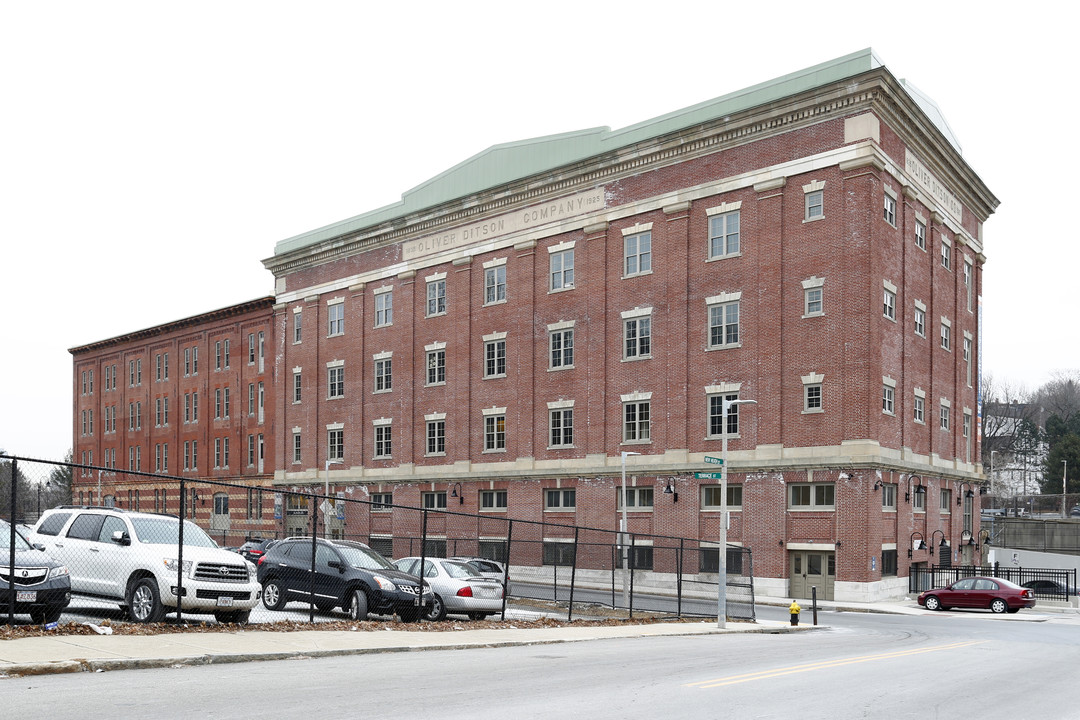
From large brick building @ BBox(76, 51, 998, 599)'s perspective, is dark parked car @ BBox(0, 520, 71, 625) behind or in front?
in front

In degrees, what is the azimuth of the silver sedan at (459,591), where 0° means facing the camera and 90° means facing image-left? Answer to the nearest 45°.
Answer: approximately 135°

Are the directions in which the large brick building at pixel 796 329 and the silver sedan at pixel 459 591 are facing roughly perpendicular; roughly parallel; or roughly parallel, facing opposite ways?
roughly perpendicular

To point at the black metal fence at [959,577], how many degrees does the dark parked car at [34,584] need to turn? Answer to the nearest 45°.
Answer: approximately 90° to its left

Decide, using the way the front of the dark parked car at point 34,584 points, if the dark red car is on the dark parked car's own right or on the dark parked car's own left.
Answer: on the dark parked car's own left

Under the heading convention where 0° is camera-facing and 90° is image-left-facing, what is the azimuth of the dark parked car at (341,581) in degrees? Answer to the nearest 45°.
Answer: approximately 315°

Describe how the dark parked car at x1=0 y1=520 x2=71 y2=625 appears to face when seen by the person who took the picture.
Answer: facing the viewer and to the right of the viewer

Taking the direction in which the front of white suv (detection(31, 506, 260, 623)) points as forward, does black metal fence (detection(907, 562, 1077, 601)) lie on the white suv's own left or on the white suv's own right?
on the white suv's own left

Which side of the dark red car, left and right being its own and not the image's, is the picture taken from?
left

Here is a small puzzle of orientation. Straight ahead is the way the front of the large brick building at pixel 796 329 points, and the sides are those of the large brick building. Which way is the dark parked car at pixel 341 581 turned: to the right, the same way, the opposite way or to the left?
to the left

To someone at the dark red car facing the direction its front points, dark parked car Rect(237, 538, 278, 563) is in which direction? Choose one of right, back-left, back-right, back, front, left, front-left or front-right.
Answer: front-left

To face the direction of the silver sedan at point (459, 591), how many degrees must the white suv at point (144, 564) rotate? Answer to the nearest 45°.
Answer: approximately 90° to its left

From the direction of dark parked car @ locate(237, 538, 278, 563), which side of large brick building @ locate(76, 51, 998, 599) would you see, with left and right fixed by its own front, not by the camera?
front

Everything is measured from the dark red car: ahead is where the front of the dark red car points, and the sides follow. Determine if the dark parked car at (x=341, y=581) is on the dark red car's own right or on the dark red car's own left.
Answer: on the dark red car's own left
